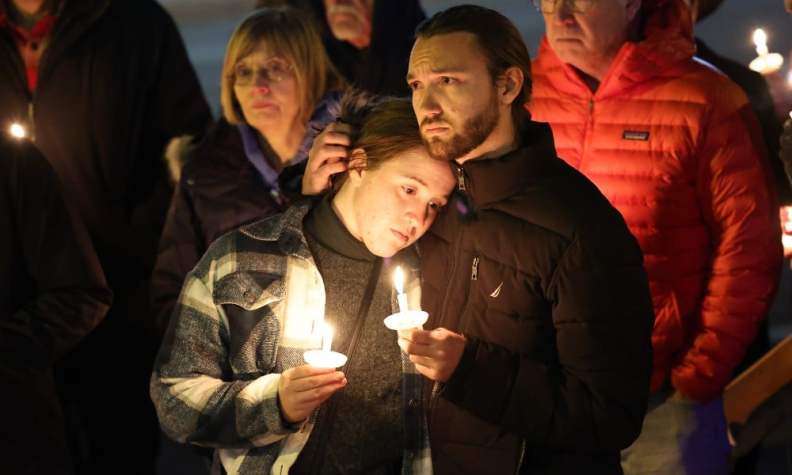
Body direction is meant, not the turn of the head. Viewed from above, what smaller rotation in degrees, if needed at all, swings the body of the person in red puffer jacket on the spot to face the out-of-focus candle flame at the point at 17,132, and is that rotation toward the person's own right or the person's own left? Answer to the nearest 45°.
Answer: approximately 45° to the person's own right

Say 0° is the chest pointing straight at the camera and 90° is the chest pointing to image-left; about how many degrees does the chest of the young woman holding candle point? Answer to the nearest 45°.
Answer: approximately 315°

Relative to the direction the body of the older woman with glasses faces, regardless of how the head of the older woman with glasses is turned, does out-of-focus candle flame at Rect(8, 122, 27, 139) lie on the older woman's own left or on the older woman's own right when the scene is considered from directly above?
on the older woman's own right

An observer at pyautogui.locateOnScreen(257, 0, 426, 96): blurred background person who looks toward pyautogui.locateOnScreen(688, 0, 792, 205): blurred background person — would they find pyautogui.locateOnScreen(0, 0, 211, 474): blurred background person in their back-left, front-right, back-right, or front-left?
back-right

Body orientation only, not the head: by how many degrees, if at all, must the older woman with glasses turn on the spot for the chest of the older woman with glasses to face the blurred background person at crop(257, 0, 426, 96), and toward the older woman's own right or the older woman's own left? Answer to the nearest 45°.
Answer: approximately 180°

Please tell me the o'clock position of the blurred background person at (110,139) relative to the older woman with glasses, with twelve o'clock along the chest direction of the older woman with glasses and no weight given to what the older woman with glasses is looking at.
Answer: The blurred background person is roughly at 3 o'clock from the older woman with glasses.

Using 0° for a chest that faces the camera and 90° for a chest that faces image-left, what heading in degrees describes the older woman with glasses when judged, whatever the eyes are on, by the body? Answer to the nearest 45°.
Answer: approximately 45°

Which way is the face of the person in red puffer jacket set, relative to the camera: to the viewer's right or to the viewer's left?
to the viewer's left

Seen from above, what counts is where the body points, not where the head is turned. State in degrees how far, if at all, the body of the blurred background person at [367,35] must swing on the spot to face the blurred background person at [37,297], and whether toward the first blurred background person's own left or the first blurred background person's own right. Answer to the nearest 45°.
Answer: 0° — they already face them

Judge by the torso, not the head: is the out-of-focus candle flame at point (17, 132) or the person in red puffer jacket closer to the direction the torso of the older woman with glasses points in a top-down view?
the out-of-focus candle flame

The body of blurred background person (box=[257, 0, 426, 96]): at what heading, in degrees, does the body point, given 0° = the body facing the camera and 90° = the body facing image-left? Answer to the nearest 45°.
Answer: approximately 45°
